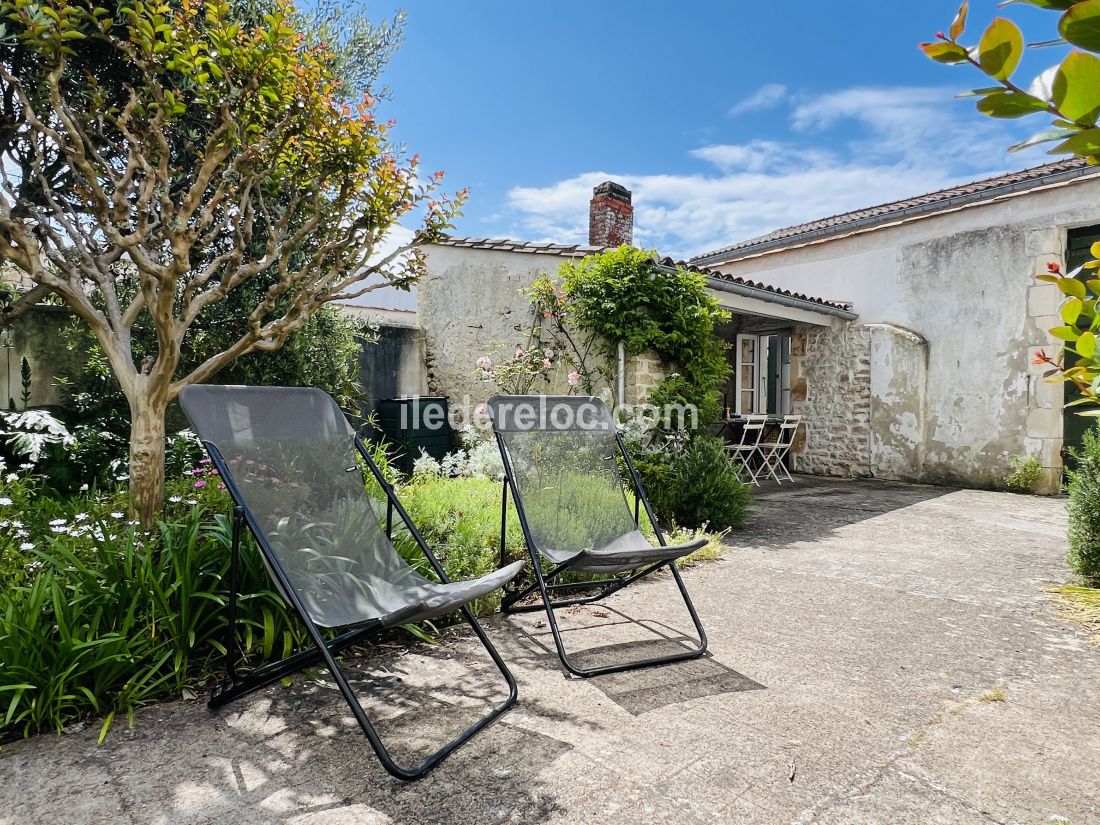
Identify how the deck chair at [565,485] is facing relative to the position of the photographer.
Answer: facing the viewer and to the right of the viewer

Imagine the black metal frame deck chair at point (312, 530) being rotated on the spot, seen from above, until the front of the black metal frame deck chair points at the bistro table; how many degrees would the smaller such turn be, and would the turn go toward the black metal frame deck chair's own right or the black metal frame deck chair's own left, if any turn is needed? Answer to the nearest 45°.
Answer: approximately 90° to the black metal frame deck chair's own left

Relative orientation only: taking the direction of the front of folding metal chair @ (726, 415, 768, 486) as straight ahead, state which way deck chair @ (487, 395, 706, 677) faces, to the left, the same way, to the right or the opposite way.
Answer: the opposite way

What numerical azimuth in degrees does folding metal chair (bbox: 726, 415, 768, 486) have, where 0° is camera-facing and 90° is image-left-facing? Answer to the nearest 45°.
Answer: approximately 135°

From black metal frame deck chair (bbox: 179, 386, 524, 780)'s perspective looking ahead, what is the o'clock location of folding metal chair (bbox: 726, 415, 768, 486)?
The folding metal chair is roughly at 9 o'clock from the black metal frame deck chair.

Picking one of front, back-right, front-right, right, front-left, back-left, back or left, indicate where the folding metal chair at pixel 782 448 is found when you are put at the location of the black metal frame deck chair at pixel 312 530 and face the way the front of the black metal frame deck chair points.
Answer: left

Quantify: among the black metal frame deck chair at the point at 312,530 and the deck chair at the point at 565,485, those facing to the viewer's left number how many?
0

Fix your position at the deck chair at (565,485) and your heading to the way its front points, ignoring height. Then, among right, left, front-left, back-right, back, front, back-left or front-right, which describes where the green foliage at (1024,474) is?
left

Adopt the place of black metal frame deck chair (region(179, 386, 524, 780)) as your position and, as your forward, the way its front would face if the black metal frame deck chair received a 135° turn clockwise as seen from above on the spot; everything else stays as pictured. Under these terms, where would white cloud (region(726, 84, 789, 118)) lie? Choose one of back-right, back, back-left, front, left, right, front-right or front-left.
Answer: back-right
